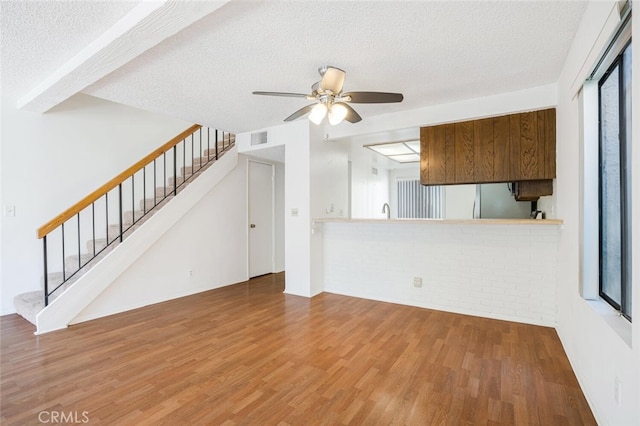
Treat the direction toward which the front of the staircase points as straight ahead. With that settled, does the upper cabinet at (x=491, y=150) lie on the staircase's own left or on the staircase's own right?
on the staircase's own left

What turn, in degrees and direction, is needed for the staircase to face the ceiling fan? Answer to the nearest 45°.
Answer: approximately 90° to its left

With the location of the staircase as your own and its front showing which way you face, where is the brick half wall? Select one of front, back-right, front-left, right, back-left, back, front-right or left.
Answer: left

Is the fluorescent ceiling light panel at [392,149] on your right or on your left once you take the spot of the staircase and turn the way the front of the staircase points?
on your left

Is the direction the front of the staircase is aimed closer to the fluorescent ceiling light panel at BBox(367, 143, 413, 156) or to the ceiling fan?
the ceiling fan

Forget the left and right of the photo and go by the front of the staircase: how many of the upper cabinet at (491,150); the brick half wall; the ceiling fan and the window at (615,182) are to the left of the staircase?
4

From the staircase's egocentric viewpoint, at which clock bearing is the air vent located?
The air vent is roughly at 8 o'clock from the staircase.

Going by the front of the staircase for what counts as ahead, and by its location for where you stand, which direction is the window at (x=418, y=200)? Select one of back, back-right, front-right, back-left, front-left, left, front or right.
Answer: back-left

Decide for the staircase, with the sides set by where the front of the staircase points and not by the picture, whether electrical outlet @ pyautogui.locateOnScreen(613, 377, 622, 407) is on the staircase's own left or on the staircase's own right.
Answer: on the staircase's own left

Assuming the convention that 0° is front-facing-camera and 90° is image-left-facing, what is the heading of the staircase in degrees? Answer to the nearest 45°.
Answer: approximately 45°
